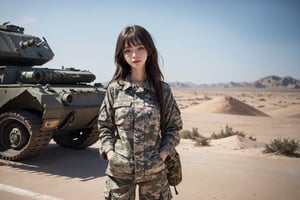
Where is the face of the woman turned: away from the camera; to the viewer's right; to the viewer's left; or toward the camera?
toward the camera

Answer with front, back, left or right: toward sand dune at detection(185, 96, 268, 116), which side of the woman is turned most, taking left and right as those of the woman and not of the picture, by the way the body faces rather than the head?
back

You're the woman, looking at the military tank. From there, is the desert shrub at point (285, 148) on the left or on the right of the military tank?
right

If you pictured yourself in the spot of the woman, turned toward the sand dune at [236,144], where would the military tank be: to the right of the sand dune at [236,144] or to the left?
left

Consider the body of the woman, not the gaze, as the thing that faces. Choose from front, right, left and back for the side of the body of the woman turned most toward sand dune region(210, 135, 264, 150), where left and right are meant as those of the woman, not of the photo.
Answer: back

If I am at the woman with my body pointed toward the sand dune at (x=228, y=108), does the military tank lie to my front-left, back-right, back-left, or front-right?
front-left

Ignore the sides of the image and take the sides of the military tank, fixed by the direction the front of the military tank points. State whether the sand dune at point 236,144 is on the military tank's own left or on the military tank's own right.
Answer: on the military tank's own left

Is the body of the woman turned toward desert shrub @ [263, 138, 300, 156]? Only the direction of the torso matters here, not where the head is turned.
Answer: no

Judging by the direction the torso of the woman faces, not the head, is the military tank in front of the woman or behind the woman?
behind

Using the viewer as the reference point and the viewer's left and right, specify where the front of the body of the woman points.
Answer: facing the viewer
